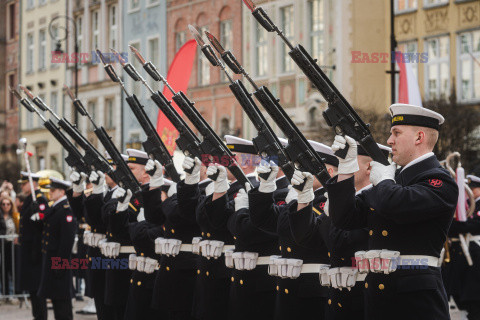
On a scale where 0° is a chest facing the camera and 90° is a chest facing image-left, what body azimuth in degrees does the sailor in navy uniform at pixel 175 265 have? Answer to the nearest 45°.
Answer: approximately 45°

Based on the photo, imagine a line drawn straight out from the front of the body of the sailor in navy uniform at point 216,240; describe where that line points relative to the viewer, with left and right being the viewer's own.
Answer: facing the viewer and to the left of the viewer

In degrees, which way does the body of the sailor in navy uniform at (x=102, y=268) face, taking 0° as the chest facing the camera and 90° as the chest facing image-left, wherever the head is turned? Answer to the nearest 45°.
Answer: approximately 45°

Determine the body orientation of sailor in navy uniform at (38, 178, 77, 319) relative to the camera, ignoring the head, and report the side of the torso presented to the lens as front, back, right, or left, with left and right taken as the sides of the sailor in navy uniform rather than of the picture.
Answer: left

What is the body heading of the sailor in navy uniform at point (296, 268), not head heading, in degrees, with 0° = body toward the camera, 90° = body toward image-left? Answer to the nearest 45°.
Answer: approximately 45°
